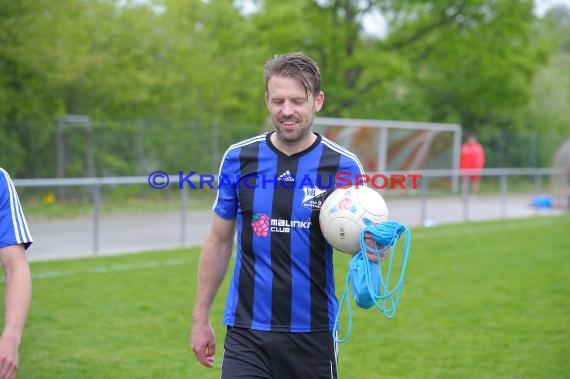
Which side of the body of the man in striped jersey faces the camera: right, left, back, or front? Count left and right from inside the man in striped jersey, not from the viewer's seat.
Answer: front

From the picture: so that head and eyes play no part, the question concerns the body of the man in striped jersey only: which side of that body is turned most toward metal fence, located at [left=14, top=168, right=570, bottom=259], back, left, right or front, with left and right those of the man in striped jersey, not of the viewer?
back
